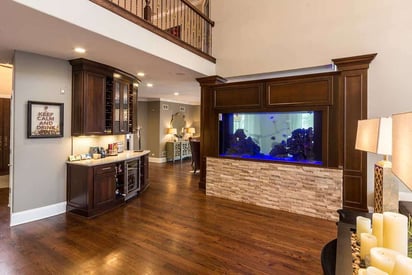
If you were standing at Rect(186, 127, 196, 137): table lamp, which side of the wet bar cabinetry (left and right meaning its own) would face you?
left

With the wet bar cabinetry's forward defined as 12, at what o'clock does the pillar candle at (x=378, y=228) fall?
The pillar candle is roughly at 1 o'clock from the wet bar cabinetry.

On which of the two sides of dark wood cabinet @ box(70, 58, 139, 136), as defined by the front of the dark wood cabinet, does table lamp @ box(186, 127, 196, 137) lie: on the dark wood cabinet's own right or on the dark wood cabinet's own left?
on the dark wood cabinet's own left

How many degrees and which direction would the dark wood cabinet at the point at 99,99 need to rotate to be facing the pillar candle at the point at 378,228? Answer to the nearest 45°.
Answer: approximately 45° to its right

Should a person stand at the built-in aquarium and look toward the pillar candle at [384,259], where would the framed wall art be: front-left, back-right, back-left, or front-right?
front-right

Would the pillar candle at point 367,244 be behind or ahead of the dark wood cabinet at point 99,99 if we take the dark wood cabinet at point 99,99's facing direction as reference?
ahead

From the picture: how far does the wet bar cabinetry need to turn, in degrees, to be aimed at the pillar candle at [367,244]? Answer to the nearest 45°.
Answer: approximately 45° to its right

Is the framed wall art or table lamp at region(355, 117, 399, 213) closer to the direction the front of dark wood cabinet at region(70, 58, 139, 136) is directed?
the table lamp

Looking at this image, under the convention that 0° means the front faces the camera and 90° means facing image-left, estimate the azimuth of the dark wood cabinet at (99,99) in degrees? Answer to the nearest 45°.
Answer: approximately 315°

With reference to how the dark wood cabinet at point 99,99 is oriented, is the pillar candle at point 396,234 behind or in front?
in front

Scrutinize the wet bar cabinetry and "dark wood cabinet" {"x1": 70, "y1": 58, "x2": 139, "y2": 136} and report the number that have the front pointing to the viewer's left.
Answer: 0

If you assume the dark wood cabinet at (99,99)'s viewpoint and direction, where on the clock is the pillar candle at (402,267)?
The pillar candle is roughly at 1 o'clock from the dark wood cabinet.

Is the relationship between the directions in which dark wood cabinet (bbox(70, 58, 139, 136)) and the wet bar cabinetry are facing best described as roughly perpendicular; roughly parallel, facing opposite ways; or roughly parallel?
roughly parallel

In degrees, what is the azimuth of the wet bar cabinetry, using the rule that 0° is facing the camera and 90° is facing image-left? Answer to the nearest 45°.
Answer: approximately 315°
